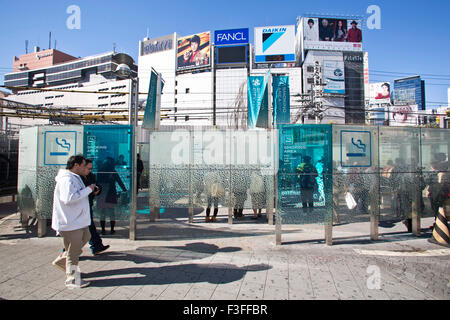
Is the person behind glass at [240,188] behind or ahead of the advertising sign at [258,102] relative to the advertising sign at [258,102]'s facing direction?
ahead

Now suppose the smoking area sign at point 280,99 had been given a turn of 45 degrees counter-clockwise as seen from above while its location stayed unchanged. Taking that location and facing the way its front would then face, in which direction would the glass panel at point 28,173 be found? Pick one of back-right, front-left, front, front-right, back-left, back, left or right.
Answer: right

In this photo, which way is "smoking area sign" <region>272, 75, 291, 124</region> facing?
toward the camera

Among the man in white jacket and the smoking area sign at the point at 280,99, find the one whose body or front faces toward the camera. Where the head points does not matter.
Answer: the smoking area sign

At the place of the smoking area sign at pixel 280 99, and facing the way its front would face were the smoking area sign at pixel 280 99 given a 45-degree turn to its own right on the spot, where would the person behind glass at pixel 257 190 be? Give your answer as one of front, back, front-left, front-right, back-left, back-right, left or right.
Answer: front-left

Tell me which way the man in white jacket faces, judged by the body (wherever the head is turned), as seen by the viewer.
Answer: to the viewer's right

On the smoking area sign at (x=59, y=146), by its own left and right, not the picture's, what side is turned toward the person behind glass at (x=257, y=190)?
left

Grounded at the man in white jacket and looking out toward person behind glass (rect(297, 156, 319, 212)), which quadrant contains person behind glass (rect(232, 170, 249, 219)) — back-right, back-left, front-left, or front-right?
front-left

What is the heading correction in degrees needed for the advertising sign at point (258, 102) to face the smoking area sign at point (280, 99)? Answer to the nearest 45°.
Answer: approximately 135° to its left

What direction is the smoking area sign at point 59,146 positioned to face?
toward the camera

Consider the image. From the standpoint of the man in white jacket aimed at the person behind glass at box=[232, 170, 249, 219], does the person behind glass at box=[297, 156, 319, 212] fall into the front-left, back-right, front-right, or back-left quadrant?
front-right

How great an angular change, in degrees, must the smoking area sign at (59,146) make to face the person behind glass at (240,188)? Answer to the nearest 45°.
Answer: approximately 90° to its left

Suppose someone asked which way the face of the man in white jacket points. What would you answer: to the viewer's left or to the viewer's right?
to the viewer's right

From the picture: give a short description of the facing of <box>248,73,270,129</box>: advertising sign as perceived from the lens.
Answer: facing the viewer

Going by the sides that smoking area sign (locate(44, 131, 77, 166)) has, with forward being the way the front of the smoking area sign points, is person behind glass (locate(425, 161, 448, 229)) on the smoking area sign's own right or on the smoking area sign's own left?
on the smoking area sign's own left

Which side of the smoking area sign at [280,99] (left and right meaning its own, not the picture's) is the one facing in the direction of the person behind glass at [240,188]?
front
